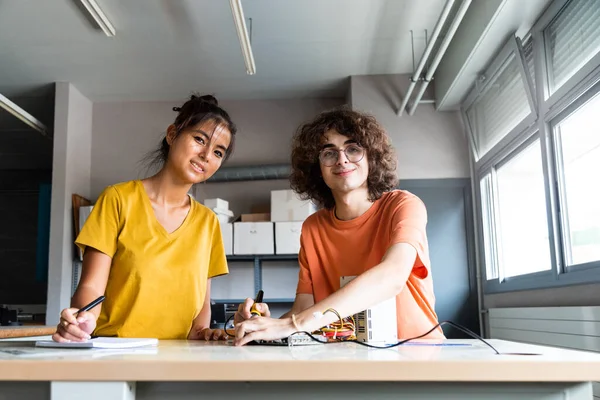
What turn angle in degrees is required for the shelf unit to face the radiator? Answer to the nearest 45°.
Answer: approximately 45° to its left

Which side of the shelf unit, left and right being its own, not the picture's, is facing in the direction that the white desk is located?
front

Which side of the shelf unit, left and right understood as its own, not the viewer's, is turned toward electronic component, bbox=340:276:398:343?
front

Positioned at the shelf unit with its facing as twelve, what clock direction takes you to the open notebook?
The open notebook is roughly at 12 o'clock from the shelf unit.

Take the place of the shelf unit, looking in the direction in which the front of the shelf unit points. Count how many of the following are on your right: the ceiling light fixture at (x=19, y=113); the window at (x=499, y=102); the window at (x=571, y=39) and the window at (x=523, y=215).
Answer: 1

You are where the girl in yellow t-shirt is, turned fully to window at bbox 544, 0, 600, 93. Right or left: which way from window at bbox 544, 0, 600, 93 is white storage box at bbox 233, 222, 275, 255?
left

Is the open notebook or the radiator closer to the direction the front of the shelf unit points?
the open notebook

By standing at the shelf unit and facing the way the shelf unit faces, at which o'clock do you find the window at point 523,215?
The window is roughly at 10 o'clock from the shelf unit.

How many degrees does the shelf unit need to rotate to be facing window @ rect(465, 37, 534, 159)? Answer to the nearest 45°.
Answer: approximately 45° to its left

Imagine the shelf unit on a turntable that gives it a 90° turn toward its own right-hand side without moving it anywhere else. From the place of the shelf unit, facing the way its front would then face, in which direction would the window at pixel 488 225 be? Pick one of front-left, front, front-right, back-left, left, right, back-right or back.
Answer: back

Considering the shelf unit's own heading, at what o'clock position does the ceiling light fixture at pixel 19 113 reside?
The ceiling light fixture is roughly at 3 o'clock from the shelf unit.

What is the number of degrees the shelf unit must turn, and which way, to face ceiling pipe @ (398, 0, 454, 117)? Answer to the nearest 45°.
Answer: approximately 45° to its left

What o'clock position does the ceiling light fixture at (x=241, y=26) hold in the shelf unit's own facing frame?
The ceiling light fixture is roughly at 12 o'clock from the shelf unit.

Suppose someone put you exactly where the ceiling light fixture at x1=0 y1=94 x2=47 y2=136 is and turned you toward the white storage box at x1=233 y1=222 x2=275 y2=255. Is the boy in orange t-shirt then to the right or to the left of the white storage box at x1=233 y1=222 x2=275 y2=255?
right

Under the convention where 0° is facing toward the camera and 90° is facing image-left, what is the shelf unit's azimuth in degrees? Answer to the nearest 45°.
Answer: approximately 0°

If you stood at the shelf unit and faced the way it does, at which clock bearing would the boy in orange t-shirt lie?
The boy in orange t-shirt is roughly at 12 o'clock from the shelf unit.

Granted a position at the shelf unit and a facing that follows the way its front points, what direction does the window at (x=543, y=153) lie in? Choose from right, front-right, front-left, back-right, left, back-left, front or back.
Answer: front-left
